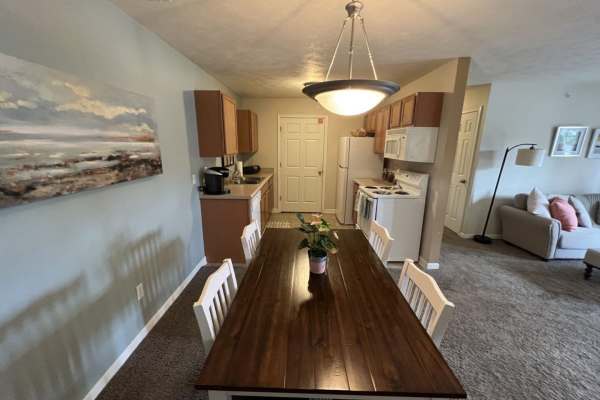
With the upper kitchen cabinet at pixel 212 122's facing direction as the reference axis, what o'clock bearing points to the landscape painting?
The landscape painting is roughly at 4 o'clock from the upper kitchen cabinet.

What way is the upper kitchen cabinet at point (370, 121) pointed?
to the viewer's left

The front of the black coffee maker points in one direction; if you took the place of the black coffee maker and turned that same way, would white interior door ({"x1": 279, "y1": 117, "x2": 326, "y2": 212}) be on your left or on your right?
on your left

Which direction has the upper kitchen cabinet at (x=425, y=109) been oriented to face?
to the viewer's left

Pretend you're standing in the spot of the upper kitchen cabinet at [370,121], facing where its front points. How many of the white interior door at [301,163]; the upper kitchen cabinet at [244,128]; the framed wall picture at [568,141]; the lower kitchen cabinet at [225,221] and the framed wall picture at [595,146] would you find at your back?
2

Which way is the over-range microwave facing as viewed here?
to the viewer's left

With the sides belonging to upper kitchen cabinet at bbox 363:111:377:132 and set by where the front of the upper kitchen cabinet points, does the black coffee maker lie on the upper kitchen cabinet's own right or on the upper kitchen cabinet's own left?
on the upper kitchen cabinet's own left

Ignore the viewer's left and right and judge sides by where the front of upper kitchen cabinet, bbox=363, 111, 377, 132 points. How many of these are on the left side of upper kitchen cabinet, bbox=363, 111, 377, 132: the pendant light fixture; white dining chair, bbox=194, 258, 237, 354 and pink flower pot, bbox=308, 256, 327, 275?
3

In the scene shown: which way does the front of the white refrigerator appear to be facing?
to the viewer's left

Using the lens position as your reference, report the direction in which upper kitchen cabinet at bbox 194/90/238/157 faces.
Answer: facing to the right of the viewer

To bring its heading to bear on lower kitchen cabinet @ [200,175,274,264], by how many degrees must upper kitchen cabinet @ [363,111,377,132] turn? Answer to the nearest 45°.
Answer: approximately 45° to its left

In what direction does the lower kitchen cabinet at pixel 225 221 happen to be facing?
to the viewer's right

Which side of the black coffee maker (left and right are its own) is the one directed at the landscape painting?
right

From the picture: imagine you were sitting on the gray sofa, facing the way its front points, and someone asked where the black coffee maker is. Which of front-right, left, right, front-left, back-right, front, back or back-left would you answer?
right

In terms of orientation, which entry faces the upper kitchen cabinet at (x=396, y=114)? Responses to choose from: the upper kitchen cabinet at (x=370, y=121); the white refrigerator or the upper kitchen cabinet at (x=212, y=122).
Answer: the upper kitchen cabinet at (x=212, y=122)

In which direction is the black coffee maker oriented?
to the viewer's right
